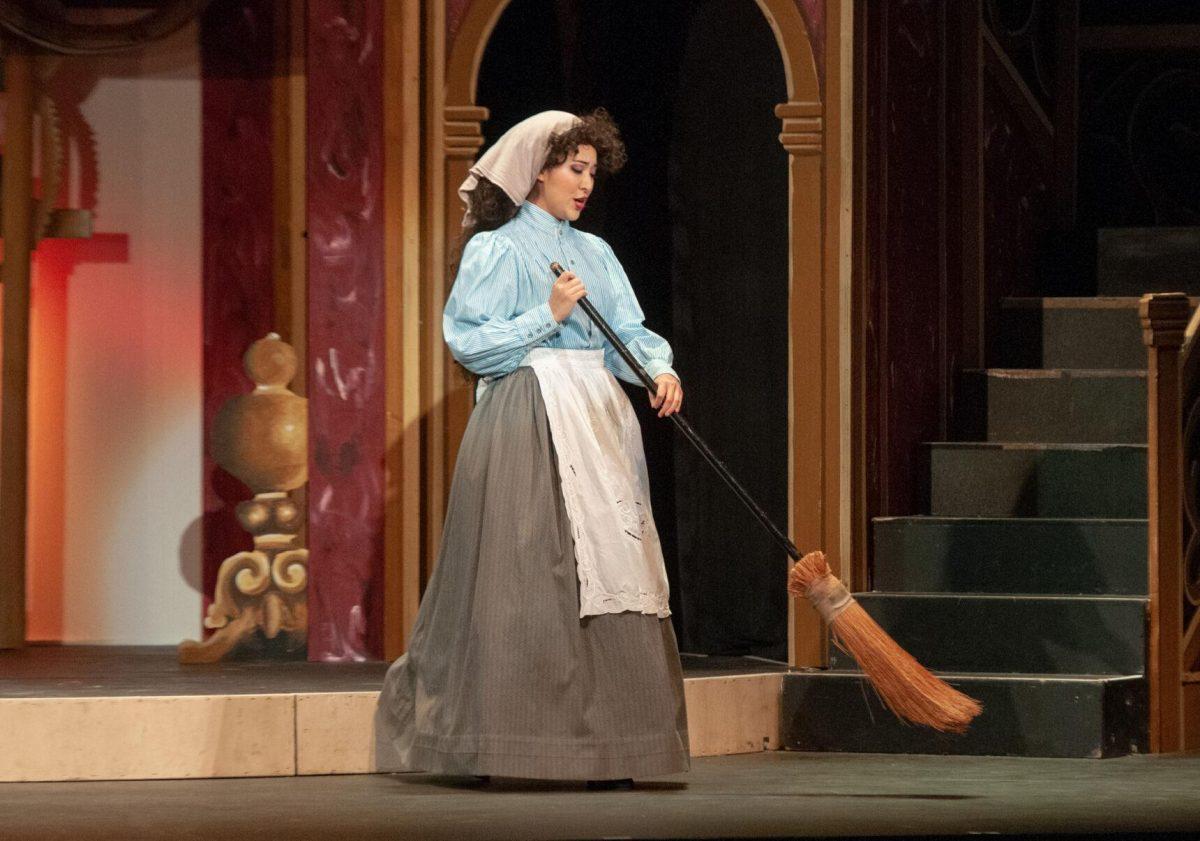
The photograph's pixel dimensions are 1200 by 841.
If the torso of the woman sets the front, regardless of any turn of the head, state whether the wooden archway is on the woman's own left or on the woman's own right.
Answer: on the woman's own left

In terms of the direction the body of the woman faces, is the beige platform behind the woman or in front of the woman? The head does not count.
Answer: behind

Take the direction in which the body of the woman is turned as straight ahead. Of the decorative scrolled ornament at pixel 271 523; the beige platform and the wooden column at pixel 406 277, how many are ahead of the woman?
0

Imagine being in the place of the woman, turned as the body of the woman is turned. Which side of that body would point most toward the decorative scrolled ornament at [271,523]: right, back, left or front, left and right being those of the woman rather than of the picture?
back

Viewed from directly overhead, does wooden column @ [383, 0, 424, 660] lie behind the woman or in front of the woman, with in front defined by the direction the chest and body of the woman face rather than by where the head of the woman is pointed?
behind

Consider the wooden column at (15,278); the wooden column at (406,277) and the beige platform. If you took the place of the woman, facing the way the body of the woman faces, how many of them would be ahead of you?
0

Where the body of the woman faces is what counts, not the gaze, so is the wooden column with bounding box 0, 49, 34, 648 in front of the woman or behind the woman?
behind

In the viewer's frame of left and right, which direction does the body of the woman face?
facing the viewer and to the right of the viewer

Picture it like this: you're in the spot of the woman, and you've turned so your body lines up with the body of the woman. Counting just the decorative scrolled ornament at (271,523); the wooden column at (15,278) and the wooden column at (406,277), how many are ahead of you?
0
